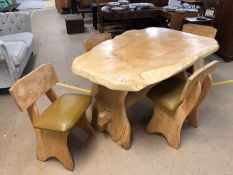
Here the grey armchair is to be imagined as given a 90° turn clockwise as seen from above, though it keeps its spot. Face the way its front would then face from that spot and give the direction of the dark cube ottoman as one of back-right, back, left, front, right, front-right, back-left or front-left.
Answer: back

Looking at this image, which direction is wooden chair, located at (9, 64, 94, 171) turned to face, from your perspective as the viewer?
facing the viewer and to the right of the viewer

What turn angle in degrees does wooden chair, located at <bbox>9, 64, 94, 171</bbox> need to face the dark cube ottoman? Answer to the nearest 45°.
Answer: approximately 135° to its left

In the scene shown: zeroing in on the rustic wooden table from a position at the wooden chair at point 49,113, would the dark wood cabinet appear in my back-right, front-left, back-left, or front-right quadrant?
front-left

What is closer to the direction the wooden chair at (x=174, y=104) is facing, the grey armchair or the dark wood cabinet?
the grey armchair

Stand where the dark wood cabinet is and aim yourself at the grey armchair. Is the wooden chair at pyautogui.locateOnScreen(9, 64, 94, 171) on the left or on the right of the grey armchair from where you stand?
left

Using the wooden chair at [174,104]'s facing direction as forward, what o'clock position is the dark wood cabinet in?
The dark wood cabinet is roughly at 2 o'clock from the wooden chair.

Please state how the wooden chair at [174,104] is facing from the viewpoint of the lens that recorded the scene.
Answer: facing away from the viewer and to the left of the viewer

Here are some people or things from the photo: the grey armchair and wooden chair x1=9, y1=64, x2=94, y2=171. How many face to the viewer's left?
0

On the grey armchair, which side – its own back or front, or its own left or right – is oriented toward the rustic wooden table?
front

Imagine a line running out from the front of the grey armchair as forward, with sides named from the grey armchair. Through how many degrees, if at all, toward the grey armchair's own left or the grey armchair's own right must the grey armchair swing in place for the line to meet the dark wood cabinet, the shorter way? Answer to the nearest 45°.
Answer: approximately 45° to the grey armchair's own left

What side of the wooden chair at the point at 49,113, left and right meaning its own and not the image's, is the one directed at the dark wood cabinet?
left

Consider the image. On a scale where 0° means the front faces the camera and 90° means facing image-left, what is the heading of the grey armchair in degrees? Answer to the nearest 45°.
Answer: approximately 315°

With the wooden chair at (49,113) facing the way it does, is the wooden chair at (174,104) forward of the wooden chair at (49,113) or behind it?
forward

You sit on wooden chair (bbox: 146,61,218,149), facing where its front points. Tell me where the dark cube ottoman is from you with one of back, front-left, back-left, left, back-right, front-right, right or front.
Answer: front
